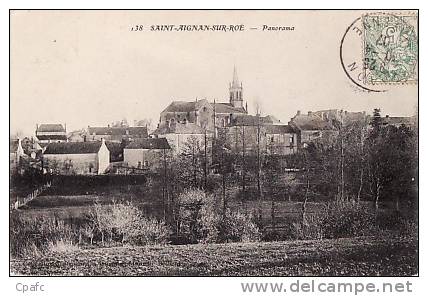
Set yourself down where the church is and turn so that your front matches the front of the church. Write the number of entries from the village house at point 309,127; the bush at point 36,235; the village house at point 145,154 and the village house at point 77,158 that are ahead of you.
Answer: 1

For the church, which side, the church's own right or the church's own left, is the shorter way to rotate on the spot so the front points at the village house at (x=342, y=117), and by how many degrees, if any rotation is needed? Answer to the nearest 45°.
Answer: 0° — it already faces it

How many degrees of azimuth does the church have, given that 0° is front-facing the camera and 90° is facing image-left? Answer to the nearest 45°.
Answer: approximately 270°
